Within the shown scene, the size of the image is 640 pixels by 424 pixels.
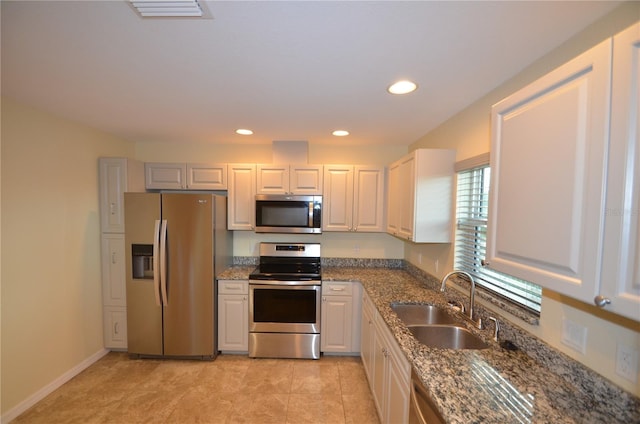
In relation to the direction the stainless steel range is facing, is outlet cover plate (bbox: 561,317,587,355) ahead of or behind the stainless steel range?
ahead

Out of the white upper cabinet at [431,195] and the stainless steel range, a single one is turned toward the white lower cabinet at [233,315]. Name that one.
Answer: the white upper cabinet

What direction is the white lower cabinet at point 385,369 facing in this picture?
to the viewer's left

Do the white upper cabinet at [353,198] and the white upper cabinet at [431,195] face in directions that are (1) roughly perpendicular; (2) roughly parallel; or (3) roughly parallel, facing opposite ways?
roughly perpendicular

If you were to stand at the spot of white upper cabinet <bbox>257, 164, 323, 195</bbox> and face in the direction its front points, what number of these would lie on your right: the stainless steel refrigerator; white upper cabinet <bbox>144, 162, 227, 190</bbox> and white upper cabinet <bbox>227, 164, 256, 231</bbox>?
3

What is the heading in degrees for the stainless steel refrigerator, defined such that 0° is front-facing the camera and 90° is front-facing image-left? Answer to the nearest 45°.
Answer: approximately 0°

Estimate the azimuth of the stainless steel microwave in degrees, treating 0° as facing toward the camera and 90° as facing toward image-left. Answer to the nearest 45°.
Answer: approximately 0°

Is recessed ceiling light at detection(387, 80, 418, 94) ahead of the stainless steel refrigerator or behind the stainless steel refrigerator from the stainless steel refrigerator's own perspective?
ahead

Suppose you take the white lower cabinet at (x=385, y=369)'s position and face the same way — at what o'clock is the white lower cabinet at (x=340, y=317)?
the white lower cabinet at (x=340, y=317) is roughly at 2 o'clock from the white lower cabinet at (x=385, y=369).

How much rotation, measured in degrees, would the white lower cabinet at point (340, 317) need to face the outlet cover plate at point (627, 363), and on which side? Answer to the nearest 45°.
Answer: approximately 45° to its left

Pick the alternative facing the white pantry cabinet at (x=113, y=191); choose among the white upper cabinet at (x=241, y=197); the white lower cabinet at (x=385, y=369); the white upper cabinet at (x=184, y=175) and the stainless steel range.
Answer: the white lower cabinet

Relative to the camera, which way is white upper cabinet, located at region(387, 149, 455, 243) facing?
to the viewer's left
